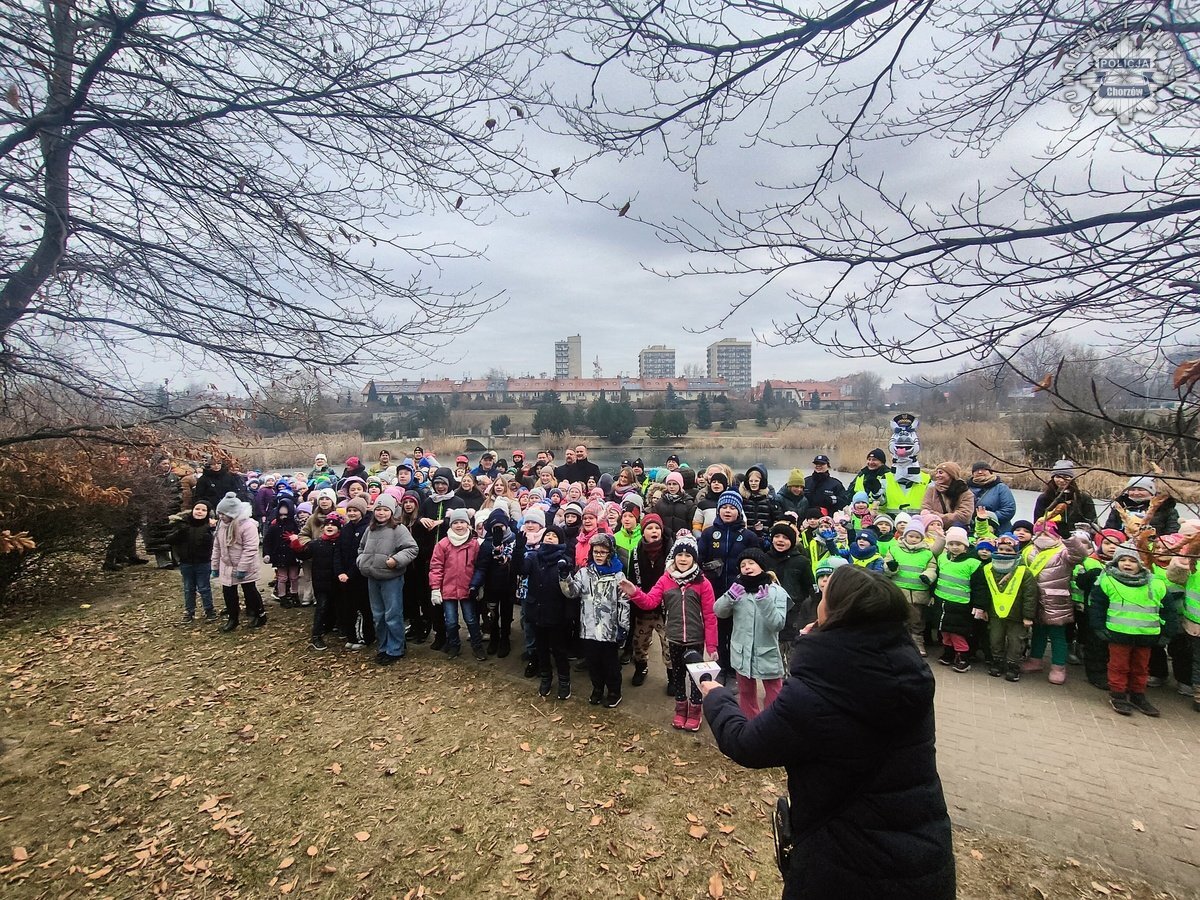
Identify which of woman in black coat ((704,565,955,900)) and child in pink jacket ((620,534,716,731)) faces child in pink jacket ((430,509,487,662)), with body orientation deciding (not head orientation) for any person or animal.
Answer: the woman in black coat

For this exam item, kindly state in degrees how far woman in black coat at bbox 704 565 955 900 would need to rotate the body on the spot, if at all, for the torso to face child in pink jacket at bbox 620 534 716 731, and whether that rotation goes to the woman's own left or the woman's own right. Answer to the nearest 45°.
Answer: approximately 45° to the woman's own right

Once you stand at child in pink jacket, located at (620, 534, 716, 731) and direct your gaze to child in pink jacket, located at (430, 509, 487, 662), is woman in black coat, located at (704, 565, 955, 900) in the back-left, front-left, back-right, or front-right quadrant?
back-left

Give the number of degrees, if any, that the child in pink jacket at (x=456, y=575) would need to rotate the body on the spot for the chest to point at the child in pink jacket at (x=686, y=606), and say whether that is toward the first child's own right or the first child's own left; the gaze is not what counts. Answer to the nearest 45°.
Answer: approximately 45° to the first child's own left

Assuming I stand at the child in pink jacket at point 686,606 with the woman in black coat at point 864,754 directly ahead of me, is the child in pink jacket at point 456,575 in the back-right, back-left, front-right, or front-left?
back-right

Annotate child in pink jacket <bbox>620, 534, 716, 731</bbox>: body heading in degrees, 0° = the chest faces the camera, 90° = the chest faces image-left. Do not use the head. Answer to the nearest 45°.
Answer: approximately 0°

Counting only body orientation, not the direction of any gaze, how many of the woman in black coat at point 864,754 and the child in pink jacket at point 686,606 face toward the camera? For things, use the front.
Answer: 1

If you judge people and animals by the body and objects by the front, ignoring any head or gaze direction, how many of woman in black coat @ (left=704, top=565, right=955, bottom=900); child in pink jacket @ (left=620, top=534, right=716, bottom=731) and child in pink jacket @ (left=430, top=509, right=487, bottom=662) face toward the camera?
2

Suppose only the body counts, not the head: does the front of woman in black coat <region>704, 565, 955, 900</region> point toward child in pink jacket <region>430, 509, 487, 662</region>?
yes

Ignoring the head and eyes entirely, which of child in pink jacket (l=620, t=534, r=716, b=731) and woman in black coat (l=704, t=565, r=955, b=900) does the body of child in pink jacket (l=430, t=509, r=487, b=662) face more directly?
the woman in black coat

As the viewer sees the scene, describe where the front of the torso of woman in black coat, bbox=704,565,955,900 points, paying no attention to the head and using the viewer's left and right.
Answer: facing away from the viewer and to the left of the viewer

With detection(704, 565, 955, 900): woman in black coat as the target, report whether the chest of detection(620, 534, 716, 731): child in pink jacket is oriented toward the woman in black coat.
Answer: yes
